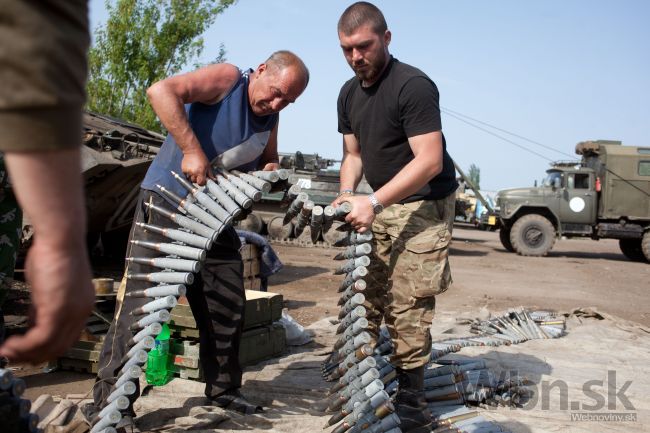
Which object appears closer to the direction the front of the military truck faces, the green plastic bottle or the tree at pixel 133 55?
the tree

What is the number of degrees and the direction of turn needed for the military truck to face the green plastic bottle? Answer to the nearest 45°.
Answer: approximately 90° to its left

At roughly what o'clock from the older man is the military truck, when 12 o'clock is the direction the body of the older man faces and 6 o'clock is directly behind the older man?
The military truck is roughly at 9 o'clock from the older man.

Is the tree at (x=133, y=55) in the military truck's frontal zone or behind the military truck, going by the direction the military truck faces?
frontal zone

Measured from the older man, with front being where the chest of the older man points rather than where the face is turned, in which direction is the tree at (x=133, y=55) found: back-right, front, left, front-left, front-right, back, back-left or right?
back-left

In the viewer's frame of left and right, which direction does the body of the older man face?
facing the viewer and to the right of the viewer

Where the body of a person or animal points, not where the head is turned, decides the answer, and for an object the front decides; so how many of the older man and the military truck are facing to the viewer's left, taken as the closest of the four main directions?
1

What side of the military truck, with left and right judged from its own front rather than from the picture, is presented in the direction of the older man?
left

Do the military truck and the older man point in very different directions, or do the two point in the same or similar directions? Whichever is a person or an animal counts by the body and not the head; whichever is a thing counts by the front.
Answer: very different directions

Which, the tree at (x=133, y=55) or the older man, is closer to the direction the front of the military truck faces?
the tree

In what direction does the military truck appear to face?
to the viewer's left

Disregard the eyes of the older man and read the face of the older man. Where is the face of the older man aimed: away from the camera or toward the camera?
toward the camera

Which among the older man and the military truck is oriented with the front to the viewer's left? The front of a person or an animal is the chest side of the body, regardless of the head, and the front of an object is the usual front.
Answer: the military truck
